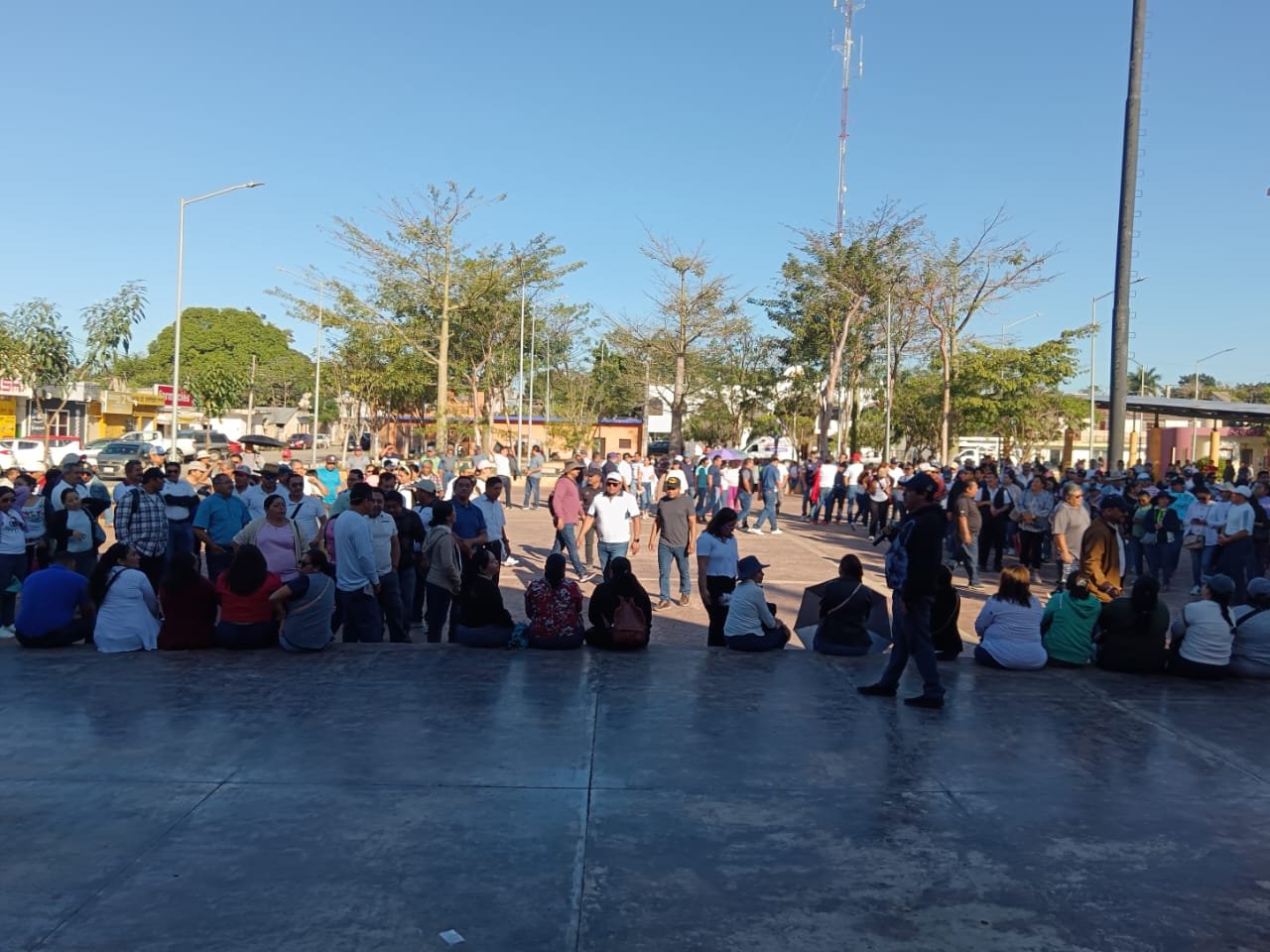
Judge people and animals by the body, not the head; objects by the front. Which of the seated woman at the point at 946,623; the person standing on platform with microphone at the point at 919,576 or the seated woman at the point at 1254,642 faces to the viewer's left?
the person standing on platform with microphone

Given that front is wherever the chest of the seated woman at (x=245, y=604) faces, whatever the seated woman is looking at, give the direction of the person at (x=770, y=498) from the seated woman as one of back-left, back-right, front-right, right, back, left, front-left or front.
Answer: front-right

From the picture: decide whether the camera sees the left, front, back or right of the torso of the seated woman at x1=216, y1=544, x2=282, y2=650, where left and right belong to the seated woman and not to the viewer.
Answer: back

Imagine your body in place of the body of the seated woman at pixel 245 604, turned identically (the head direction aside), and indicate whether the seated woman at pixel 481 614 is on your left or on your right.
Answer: on your right

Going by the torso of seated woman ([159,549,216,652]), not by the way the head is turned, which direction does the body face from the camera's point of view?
away from the camera

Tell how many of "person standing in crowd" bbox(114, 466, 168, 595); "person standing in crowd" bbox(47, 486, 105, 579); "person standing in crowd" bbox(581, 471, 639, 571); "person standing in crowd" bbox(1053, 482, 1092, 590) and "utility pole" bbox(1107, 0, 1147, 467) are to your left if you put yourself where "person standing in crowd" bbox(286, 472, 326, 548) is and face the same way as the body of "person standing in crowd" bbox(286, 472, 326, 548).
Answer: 3

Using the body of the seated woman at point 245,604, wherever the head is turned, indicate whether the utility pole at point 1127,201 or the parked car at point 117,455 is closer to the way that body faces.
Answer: the parked car

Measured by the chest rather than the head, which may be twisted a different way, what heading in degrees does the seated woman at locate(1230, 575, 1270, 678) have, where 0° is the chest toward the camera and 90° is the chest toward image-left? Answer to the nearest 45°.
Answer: approximately 180°

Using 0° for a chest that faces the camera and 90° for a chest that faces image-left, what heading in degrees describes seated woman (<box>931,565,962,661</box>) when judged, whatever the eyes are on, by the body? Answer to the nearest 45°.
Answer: approximately 180°

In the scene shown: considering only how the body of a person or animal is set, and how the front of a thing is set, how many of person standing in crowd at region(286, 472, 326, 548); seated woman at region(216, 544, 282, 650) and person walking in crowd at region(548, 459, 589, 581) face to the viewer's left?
0

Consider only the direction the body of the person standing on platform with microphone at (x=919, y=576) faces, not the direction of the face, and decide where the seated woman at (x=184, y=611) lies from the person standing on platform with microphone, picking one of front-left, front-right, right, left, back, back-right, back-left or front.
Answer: front

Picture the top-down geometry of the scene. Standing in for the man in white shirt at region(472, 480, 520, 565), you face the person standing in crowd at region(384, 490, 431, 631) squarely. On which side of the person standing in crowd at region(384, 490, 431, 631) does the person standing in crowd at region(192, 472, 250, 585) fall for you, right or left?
right

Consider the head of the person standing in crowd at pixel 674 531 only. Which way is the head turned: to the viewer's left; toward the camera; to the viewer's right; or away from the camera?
toward the camera

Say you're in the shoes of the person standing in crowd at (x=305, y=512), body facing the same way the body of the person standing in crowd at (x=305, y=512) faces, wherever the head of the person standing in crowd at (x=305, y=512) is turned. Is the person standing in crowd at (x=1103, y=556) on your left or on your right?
on your left
